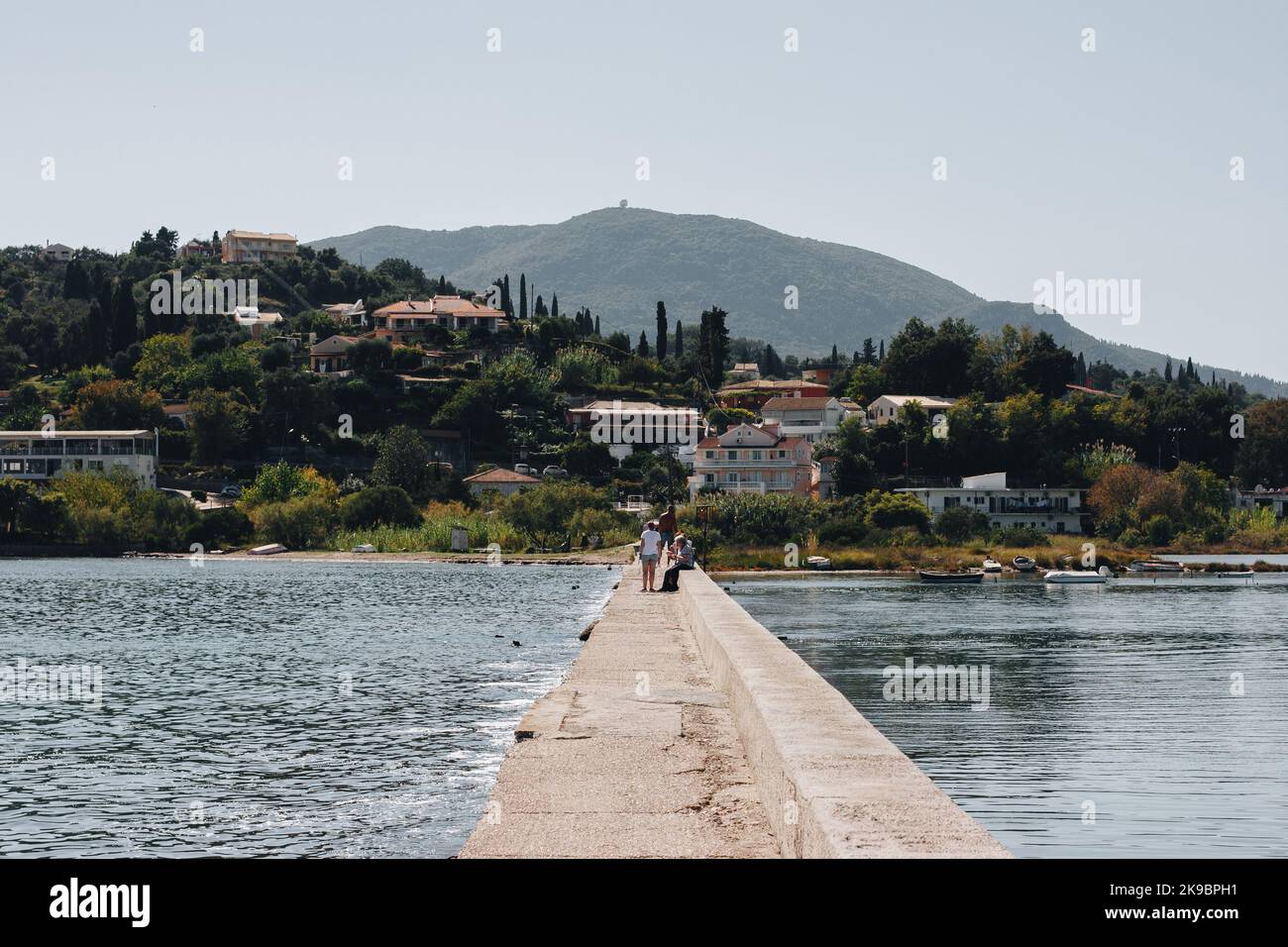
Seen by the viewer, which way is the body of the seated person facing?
to the viewer's left

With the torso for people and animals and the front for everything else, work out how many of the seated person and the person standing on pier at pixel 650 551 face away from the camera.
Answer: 1

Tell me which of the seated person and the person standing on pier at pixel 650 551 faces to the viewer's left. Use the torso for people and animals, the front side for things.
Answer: the seated person

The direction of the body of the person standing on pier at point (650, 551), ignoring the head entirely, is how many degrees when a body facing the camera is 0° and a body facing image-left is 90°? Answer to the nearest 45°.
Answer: approximately 180°

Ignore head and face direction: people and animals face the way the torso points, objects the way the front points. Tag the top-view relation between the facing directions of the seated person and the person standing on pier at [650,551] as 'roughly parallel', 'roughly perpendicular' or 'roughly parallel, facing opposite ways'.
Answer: roughly perpendicular
